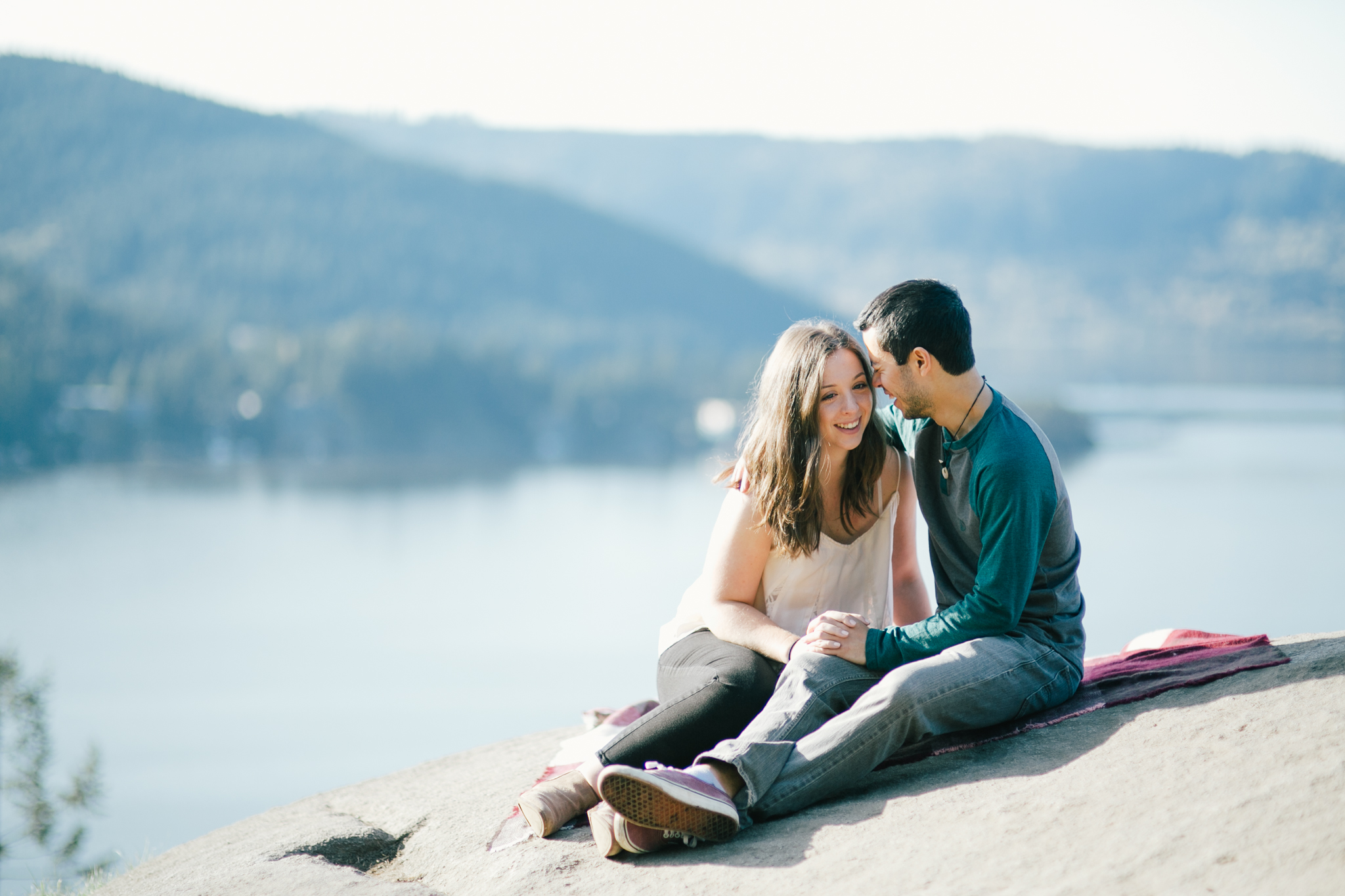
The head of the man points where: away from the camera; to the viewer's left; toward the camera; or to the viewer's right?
to the viewer's left

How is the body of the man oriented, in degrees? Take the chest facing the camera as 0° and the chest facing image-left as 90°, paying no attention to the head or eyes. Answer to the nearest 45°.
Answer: approximately 45°
